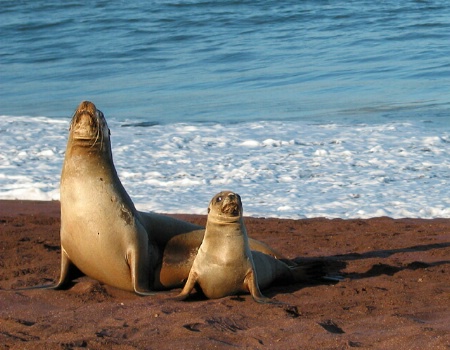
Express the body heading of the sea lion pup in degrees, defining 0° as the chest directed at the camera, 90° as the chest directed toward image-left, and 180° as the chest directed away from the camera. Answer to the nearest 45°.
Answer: approximately 45°

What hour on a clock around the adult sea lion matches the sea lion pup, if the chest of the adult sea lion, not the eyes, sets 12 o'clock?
The sea lion pup is roughly at 8 o'clock from the adult sea lion.

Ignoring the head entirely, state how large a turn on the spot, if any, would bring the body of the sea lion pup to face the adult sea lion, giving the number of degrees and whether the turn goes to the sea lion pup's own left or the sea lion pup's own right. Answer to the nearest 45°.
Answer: approximately 45° to the sea lion pup's own right

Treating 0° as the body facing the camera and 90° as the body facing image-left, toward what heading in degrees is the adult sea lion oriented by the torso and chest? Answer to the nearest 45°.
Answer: approximately 45°

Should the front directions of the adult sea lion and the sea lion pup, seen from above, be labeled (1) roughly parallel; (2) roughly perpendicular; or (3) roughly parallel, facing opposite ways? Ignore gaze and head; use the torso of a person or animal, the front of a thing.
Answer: roughly parallel

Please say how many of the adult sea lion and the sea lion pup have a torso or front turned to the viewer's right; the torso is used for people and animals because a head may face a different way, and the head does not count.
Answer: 0
